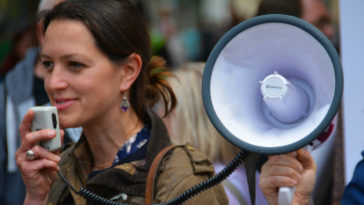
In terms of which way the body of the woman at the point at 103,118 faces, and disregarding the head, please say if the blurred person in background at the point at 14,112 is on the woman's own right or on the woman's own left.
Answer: on the woman's own right

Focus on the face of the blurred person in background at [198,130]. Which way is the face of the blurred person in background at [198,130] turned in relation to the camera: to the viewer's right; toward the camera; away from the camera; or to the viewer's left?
away from the camera

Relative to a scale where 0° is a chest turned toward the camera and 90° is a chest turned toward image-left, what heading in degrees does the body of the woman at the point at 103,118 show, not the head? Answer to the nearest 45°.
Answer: approximately 45°

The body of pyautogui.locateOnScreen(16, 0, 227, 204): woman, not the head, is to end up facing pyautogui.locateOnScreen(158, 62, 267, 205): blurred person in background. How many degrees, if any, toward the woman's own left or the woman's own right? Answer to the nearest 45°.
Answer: approximately 180°

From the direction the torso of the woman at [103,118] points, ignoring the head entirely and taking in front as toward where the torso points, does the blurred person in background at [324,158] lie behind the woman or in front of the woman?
behind

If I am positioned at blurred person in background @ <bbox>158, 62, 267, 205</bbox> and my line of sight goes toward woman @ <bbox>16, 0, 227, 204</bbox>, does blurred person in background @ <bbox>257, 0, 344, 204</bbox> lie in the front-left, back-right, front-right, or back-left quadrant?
back-left

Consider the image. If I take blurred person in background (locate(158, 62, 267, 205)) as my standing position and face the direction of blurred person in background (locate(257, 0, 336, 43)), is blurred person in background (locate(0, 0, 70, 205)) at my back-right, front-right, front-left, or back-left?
back-left
